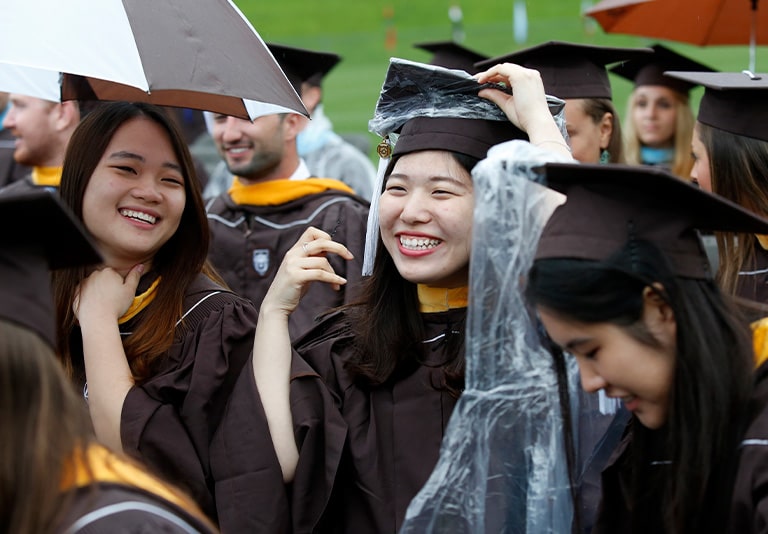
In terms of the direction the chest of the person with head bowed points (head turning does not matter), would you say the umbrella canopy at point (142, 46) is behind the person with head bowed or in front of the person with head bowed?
in front

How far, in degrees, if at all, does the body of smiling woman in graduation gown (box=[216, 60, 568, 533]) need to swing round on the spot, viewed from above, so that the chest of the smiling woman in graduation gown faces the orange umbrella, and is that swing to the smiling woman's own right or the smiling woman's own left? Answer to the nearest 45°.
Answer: approximately 135° to the smiling woman's own left

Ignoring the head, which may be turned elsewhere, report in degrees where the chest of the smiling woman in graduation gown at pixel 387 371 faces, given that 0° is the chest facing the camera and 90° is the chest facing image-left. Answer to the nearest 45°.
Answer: approximately 0°

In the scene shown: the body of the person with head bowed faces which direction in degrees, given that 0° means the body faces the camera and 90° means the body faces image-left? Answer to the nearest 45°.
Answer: approximately 90°

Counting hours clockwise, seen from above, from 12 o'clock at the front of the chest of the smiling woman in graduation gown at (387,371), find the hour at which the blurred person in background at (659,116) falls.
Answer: The blurred person in background is roughly at 7 o'clock from the smiling woman in graduation gown.

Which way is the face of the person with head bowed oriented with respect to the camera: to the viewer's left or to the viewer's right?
to the viewer's left
